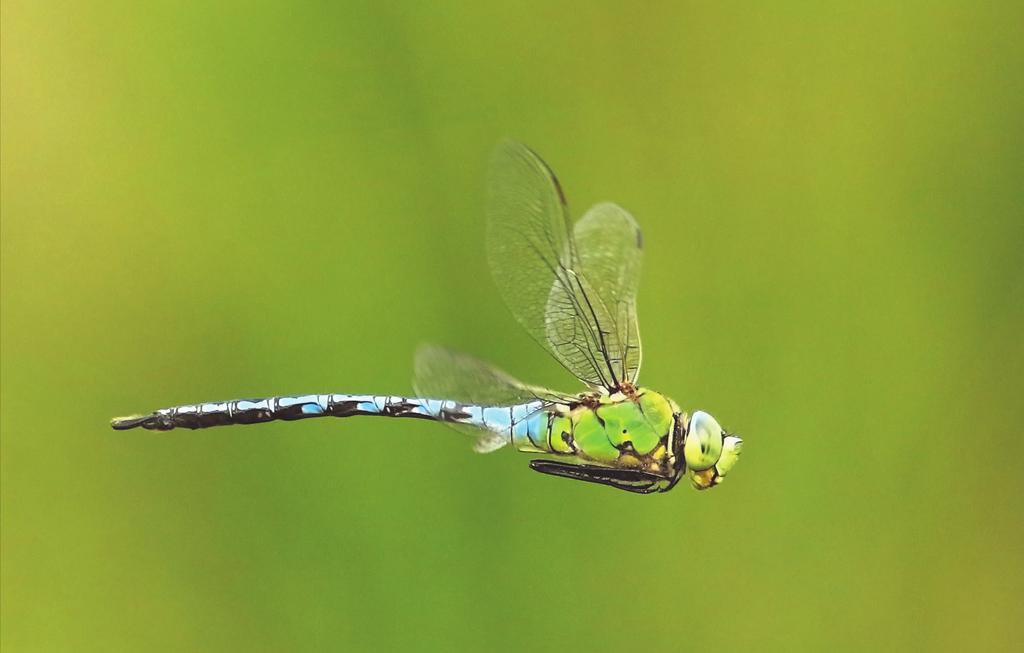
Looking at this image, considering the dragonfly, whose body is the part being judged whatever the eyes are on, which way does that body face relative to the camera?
to the viewer's right
